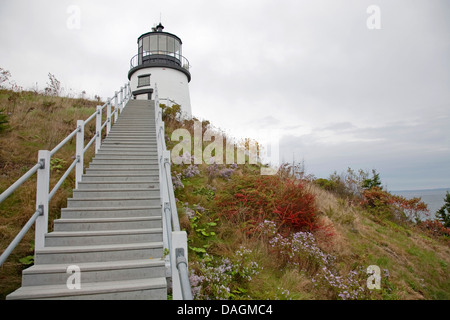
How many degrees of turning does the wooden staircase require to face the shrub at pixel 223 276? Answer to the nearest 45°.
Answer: approximately 45° to its left

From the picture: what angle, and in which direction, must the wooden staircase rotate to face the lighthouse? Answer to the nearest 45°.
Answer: approximately 180°

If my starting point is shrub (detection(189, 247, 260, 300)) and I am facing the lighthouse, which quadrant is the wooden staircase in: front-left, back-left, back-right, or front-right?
front-left

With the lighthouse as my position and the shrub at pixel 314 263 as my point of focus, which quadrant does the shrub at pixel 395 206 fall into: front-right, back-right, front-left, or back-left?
front-left

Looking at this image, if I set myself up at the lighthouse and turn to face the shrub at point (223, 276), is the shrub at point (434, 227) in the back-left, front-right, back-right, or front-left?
front-left

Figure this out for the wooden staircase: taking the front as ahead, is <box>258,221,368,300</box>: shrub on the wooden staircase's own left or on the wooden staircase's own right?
on the wooden staircase's own left

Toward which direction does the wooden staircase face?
toward the camera
